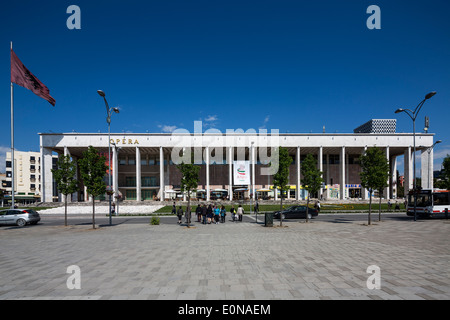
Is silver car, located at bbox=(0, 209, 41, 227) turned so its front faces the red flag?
no
